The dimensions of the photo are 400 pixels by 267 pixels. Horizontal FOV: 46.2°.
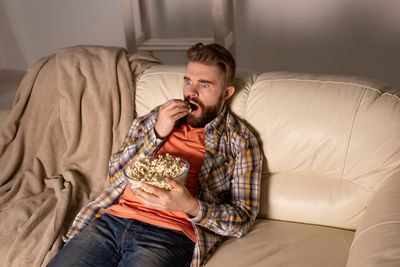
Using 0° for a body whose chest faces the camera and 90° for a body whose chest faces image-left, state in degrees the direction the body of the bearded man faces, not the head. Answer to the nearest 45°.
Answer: approximately 45°

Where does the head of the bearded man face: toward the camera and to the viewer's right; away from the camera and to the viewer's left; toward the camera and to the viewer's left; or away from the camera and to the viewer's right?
toward the camera and to the viewer's left

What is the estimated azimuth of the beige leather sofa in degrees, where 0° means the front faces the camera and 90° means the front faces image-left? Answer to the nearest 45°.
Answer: approximately 45°

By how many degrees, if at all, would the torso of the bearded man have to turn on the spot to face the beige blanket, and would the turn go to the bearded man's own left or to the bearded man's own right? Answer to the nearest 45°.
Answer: approximately 90° to the bearded man's own right
